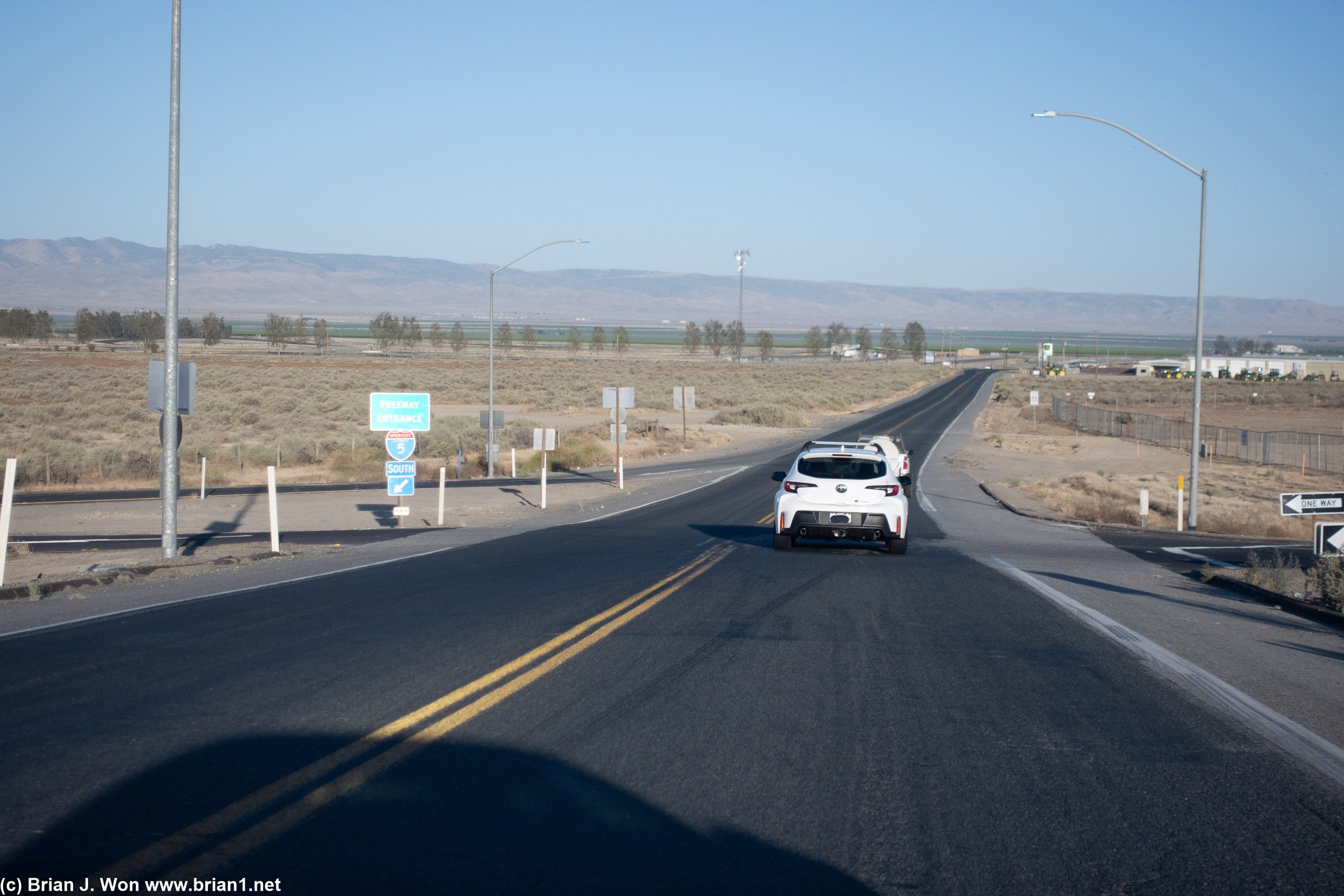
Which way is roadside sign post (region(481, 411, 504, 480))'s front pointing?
away from the camera

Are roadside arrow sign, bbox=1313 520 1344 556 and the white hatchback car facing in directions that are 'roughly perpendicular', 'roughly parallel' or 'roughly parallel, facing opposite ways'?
roughly parallel, facing opposite ways

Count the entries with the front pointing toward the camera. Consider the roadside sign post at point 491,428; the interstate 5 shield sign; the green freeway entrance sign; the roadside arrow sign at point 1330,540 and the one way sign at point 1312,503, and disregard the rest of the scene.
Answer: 4

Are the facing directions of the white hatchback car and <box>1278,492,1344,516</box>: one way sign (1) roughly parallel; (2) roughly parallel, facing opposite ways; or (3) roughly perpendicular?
roughly parallel, facing opposite ways

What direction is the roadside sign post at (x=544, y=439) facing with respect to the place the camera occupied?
facing away from the viewer

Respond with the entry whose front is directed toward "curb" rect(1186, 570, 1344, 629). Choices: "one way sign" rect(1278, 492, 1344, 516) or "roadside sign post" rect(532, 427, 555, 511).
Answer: the one way sign

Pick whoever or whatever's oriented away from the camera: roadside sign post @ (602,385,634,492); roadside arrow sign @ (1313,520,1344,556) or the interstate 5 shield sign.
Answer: roadside sign post @ (602,385,634,492)

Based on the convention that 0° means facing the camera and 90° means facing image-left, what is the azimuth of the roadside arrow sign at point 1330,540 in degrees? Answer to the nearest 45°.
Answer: approximately 0°

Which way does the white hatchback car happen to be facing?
away from the camera

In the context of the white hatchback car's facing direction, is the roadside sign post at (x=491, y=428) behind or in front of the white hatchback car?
in front

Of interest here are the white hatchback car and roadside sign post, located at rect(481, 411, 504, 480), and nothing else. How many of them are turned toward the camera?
0

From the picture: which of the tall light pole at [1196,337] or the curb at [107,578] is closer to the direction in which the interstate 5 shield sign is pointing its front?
the curb

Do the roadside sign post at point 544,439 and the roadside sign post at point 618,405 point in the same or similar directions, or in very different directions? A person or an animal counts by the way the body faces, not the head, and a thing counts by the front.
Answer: same or similar directions

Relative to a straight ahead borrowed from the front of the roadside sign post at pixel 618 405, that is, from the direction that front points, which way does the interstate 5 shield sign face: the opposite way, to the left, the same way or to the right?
the opposite way

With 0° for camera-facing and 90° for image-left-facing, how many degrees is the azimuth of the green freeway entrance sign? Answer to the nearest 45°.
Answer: approximately 0°

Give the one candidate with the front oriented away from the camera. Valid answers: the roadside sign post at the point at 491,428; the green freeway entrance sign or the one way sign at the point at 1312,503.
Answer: the roadside sign post

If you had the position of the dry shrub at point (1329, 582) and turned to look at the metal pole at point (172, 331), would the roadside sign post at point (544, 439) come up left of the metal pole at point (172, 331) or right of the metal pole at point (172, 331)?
right

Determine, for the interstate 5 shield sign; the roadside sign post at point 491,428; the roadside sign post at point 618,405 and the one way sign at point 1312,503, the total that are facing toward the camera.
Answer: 2
